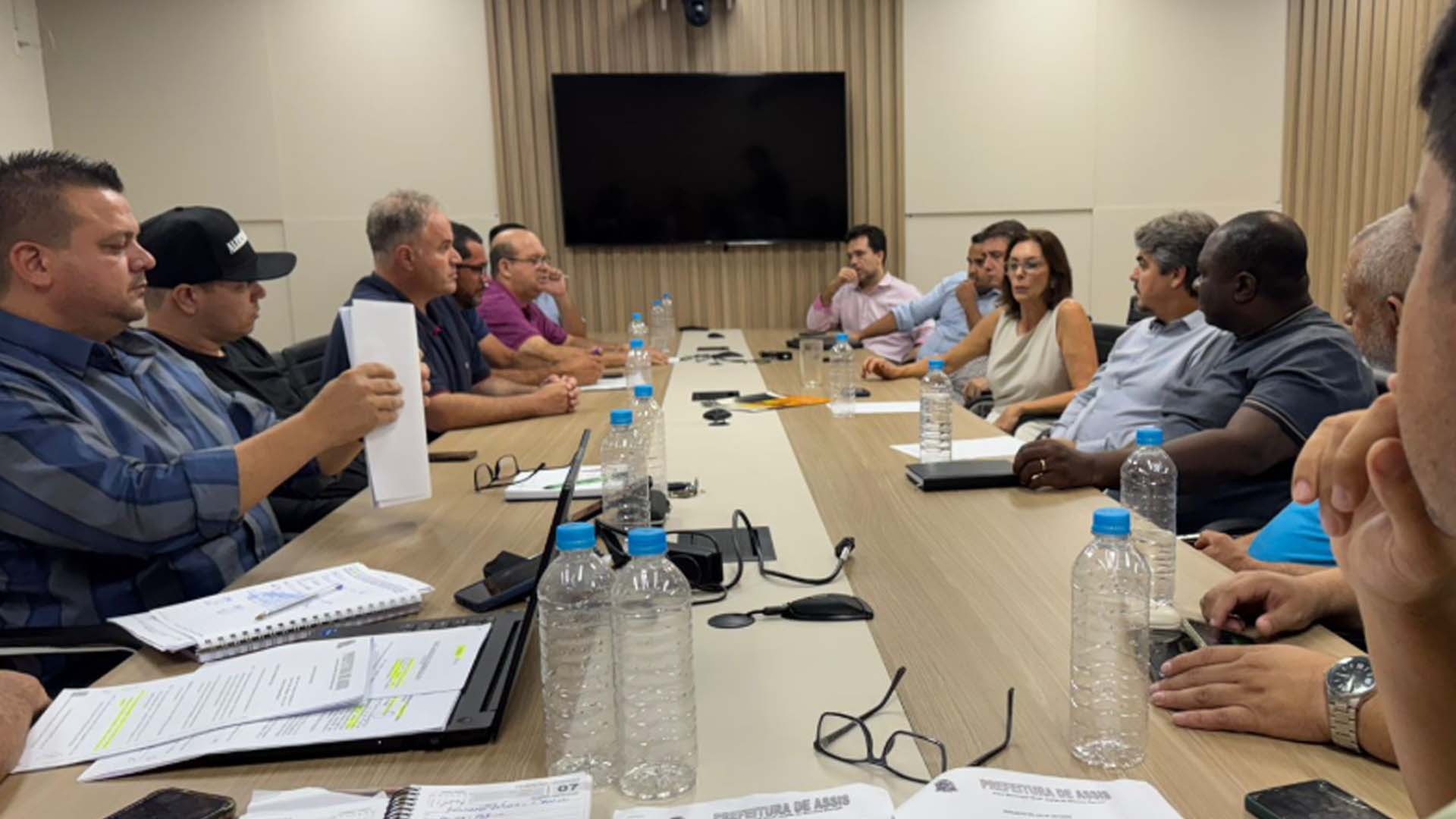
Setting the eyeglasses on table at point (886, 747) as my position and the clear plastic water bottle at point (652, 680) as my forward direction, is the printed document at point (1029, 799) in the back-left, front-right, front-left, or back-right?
back-left

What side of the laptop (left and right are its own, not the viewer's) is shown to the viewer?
left

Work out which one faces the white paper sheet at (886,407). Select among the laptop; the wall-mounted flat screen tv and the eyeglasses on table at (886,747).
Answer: the wall-mounted flat screen tv

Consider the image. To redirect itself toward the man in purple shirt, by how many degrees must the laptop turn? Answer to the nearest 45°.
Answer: approximately 90° to its right

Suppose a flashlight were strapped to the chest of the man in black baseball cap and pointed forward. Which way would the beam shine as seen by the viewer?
to the viewer's right

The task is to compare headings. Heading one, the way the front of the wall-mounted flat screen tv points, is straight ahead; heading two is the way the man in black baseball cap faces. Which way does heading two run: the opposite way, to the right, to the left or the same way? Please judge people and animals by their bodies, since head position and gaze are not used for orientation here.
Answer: to the left

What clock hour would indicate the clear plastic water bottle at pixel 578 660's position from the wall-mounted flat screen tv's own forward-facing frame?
The clear plastic water bottle is roughly at 12 o'clock from the wall-mounted flat screen tv.

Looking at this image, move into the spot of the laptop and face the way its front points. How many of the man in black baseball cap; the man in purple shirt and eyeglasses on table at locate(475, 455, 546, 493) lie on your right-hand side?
3

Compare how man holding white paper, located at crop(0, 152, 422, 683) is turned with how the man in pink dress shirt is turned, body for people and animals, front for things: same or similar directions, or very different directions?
very different directions

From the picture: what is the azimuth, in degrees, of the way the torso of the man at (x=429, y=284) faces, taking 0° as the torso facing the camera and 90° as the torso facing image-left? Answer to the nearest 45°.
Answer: approximately 270°

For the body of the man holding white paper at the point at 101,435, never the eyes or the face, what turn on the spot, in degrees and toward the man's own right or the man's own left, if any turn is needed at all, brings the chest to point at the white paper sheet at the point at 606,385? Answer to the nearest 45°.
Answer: approximately 45° to the man's own left

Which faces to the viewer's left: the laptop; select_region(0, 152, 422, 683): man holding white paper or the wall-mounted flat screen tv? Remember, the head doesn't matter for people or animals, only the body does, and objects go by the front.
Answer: the laptop

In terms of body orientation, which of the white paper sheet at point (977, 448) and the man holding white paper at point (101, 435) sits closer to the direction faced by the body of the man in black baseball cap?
the white paper sheet

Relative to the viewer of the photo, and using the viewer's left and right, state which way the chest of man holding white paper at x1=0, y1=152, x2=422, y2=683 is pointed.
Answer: facing to the right of the viewer

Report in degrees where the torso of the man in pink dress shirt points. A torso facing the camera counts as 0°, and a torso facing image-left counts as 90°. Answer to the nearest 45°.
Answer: approximately 45°
